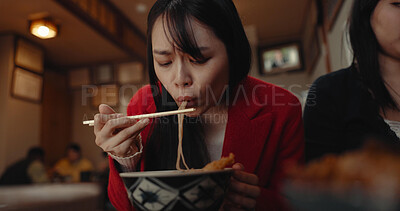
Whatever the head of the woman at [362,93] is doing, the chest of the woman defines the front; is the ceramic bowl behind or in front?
in front

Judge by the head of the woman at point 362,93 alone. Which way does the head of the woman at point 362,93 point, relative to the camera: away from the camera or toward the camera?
toward the camera

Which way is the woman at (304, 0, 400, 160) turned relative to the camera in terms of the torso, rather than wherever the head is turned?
toward the camera
